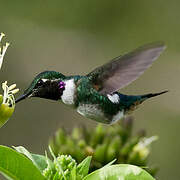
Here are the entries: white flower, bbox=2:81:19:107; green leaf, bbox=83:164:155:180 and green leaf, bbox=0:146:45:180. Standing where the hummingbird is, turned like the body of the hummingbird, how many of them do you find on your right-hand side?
0

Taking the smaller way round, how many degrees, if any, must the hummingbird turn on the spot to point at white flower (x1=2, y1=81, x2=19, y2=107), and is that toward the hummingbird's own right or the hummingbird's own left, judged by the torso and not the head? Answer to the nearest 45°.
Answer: approximately 45° to the hummingbird's own left

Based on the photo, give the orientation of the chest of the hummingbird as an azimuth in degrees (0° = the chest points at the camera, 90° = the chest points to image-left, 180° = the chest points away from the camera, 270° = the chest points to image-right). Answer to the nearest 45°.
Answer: approximately 90°

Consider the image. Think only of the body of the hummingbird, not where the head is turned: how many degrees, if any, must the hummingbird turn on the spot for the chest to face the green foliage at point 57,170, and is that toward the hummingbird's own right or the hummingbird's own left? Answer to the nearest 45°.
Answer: approximately 90° to the hummingbird's own left

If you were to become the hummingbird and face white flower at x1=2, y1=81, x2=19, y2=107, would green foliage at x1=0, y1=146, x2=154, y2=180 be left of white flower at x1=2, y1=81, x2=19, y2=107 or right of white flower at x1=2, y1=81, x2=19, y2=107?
left

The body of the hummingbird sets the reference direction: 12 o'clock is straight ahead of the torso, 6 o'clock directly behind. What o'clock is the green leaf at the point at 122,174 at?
The green leaf is roughly at 9 o'clock from the hummingbird.
